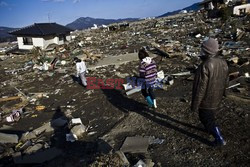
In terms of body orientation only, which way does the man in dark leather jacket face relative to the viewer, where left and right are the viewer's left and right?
facing away from the viewer and to the left of the viewer

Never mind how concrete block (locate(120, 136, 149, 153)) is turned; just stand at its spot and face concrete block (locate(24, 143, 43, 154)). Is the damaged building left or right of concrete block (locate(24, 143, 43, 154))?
right

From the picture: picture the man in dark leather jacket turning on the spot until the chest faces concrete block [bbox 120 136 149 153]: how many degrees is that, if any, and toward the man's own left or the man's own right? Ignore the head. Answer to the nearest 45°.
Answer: approximately 45° to the man's own left
